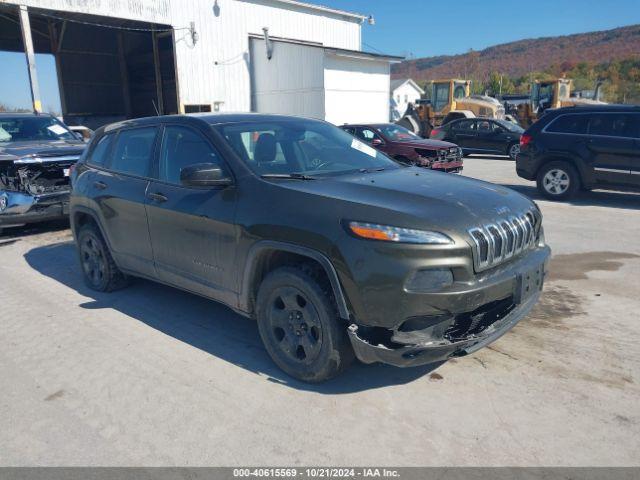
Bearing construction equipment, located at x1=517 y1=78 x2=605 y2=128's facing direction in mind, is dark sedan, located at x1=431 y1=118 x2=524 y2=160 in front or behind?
in front

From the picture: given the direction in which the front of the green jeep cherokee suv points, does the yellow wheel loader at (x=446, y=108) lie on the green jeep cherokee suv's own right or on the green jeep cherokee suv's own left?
on the green jeep cherokee suv's own left

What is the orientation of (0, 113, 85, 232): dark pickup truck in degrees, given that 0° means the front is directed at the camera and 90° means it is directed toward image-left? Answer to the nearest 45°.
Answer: approximately 315°

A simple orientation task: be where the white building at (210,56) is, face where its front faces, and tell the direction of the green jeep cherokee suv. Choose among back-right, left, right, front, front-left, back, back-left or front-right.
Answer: front-right

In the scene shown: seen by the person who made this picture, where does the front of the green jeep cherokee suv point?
facing the viewer and to the right of the viewer

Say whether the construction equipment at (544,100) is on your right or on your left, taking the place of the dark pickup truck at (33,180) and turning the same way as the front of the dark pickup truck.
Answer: on your left

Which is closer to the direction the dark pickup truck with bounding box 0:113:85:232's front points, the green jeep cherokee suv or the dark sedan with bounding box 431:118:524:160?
the green jeep cherokee suv

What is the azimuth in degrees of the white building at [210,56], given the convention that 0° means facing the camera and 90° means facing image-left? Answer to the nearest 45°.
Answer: approximately 315°

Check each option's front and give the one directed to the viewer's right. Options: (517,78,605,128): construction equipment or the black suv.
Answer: the black suv

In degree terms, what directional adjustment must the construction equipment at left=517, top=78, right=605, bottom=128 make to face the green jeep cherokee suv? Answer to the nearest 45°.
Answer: approximately 45° to its left

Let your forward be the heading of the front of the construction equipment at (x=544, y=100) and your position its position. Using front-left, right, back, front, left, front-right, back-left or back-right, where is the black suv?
front-left

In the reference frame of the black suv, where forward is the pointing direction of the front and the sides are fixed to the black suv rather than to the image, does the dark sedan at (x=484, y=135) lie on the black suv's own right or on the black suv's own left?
on the black suv's own left

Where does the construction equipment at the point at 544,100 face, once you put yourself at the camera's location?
facing the viewer and to the left of the viewer

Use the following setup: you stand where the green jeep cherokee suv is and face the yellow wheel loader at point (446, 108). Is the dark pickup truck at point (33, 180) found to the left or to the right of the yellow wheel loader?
left

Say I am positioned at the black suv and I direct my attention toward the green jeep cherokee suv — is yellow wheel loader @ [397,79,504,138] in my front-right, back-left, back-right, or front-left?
back-right

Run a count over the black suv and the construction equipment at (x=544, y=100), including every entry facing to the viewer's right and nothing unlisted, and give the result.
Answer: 1

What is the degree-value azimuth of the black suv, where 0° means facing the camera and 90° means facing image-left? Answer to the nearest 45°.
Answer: approximately 270°

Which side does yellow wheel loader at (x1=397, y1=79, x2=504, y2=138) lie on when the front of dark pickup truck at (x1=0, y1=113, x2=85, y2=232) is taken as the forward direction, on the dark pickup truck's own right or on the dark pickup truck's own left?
on the dark pickup truck's own left
